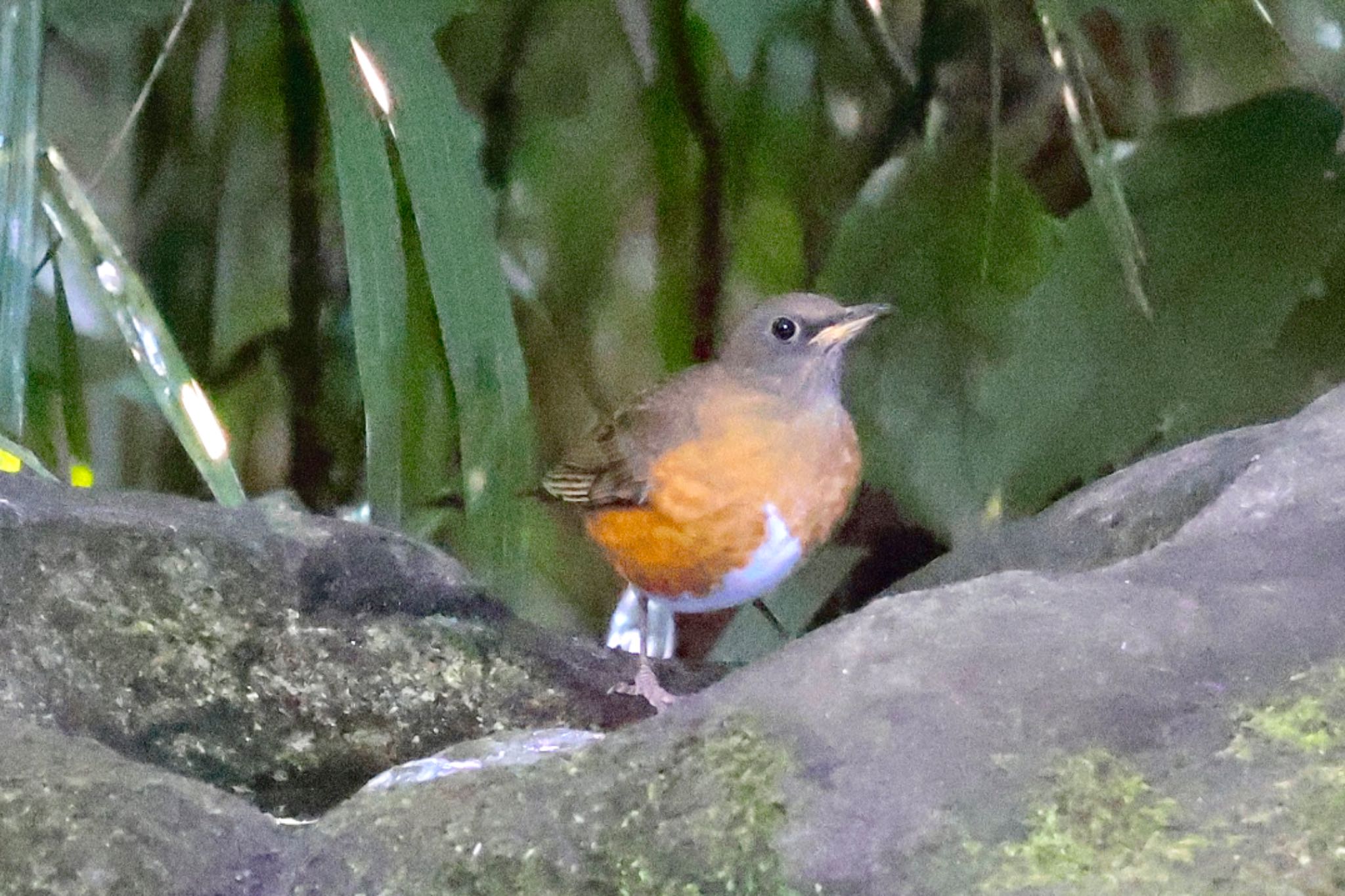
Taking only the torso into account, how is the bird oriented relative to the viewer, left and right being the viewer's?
facing the viewer and to the right of the viewer

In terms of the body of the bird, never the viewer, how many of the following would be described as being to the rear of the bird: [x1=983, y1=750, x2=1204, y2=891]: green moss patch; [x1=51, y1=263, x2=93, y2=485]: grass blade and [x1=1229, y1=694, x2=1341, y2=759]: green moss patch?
1

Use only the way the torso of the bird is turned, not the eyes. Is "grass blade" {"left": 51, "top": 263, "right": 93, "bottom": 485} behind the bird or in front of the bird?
behind

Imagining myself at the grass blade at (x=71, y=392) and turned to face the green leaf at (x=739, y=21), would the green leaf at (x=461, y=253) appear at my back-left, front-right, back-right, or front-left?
front-right

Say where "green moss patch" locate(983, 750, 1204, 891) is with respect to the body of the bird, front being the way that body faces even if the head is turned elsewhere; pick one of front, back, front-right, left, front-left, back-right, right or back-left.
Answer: front-right

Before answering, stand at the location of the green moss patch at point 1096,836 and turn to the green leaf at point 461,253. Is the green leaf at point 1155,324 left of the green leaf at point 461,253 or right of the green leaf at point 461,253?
right
